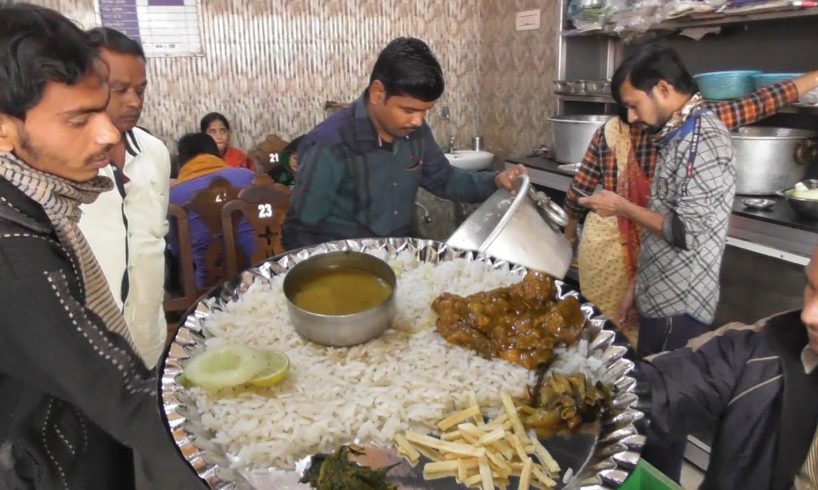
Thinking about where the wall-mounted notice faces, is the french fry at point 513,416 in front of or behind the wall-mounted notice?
in front

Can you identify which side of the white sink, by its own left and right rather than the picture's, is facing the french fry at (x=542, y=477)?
front

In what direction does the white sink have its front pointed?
toward the camera

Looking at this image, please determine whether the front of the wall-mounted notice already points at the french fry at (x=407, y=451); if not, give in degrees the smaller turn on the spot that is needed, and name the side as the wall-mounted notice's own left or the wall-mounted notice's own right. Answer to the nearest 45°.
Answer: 0° — it already faces it

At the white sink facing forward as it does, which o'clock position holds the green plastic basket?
The green plastic basket is roughly at 12 o'clock from the white sink.

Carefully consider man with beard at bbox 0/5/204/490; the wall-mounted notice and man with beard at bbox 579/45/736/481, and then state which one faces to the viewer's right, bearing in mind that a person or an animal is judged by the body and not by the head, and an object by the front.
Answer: man with beard at bbox 0/5/204/490

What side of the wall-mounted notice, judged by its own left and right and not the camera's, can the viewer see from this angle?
front

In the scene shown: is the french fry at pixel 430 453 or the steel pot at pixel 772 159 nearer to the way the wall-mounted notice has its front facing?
the french fry

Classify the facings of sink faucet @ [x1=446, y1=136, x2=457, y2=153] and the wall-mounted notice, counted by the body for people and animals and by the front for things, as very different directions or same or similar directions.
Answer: same or similar directions

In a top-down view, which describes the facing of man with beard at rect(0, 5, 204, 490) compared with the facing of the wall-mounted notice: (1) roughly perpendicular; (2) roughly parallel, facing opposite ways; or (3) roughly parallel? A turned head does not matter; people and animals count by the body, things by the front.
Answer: roughly perpendicular

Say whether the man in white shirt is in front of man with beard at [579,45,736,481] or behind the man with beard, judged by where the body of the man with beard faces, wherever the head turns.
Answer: in front

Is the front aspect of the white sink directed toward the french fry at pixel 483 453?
yes

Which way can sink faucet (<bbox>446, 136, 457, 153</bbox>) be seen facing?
toward the camera

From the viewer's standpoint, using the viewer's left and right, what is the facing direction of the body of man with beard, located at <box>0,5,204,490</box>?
facing to the right of the viewer

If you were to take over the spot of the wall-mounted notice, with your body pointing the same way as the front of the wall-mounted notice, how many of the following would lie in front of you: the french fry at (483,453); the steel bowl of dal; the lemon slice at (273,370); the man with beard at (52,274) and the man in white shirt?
5

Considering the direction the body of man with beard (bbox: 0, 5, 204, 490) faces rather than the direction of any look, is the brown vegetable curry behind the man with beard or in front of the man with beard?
in front
